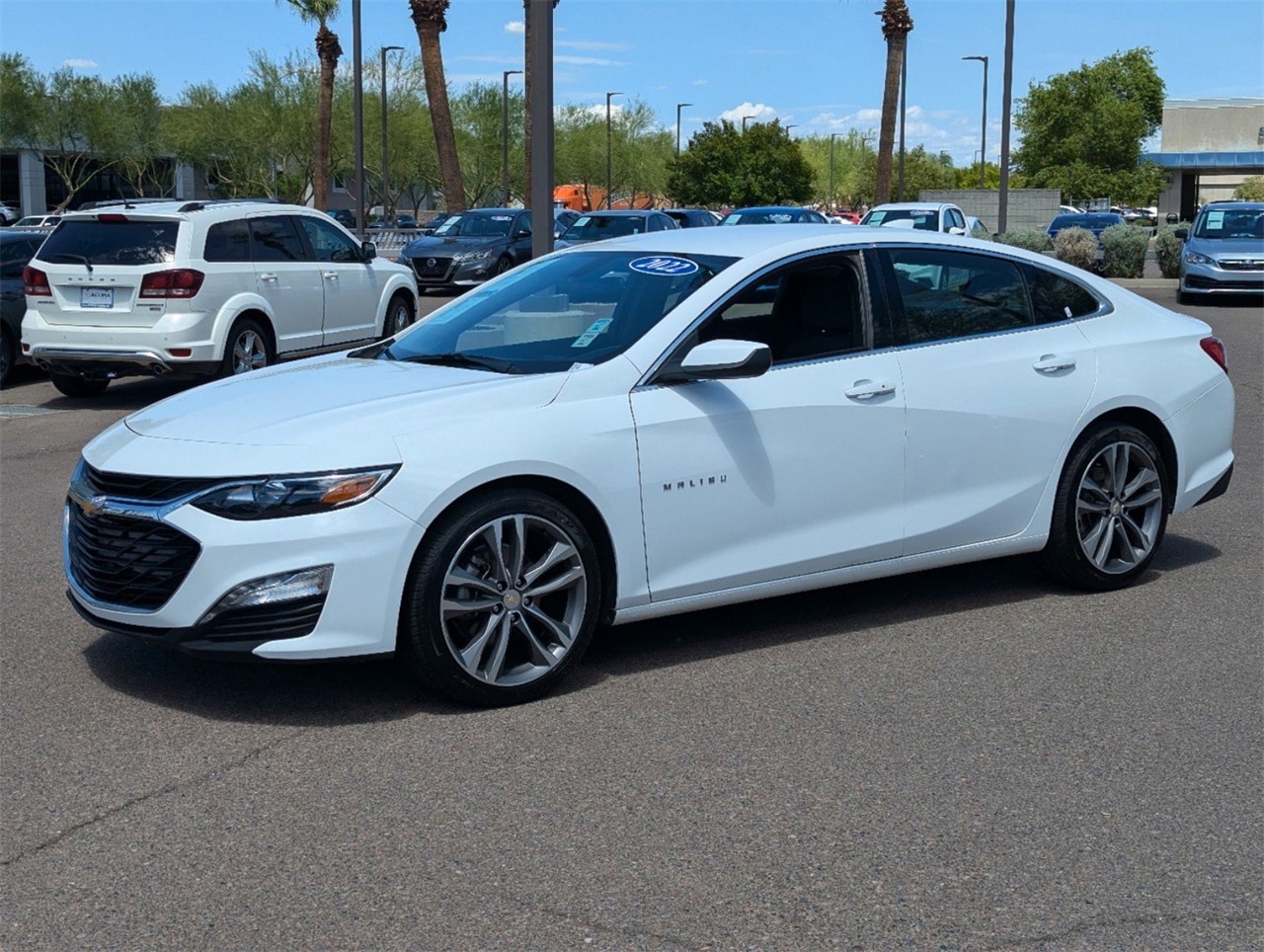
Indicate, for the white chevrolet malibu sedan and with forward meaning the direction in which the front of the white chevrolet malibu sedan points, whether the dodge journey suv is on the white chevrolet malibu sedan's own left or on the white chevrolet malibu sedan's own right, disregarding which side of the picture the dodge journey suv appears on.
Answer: on the white chevrolet malibu sedan's own right

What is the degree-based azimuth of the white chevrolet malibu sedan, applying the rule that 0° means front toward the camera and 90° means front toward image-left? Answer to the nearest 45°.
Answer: approximately 45°

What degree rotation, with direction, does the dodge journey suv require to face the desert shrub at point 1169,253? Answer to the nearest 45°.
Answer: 0° — it already faces it

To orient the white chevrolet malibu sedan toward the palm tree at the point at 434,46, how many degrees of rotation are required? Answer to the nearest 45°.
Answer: approximately 135° to its right

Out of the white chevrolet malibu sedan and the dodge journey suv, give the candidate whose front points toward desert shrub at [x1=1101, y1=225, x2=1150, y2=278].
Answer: the dodge journey suv

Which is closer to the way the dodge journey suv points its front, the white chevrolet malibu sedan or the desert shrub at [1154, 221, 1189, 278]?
the desert shrub

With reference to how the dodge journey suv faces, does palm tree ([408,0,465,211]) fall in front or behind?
in front

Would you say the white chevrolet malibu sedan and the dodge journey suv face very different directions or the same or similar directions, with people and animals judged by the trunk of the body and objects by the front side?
very different directions

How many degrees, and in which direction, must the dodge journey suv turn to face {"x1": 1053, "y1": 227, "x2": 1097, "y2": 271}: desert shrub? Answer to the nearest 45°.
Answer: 0° — it already faces it

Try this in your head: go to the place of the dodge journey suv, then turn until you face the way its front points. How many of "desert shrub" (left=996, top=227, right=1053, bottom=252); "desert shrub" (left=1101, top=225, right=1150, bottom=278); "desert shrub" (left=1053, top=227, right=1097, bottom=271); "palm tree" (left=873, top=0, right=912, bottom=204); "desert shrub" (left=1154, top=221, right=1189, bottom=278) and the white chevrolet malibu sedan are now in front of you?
5

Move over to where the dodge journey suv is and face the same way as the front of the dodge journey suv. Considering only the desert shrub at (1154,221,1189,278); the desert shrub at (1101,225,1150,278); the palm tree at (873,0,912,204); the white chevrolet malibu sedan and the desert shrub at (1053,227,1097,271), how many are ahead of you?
4

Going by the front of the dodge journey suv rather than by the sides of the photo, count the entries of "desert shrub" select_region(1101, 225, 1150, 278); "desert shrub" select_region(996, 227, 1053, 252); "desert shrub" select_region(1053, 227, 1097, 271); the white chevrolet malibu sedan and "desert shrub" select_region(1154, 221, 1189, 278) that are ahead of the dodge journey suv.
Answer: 4

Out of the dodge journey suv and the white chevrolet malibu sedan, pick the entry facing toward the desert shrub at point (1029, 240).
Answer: the dodge journey suv

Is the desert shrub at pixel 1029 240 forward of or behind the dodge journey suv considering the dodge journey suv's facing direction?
forward

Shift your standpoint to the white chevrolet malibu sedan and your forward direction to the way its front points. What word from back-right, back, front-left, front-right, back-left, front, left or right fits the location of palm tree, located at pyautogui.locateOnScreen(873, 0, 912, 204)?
back-right

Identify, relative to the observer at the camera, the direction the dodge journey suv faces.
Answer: facing away from the viewer and to the right of the viewer

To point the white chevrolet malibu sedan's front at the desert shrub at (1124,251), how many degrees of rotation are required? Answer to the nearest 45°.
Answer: approximately 135° to its right
